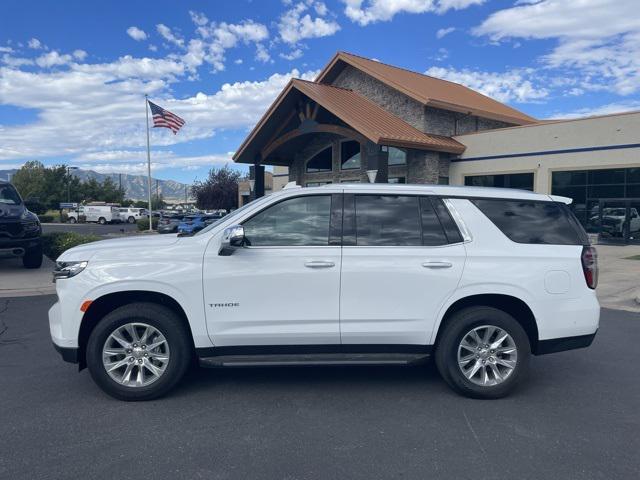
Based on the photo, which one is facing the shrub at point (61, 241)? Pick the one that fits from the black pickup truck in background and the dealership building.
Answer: the dealership building

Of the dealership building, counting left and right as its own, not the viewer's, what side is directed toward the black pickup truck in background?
front

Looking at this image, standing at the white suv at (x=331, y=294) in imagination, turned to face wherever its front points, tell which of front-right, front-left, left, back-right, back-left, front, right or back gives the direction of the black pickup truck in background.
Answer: front-right

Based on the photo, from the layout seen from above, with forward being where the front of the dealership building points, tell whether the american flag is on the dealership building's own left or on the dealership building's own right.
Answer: on the dealership building's own right

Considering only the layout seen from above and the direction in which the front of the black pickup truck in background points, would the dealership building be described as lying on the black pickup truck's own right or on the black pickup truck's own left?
on the black pickup truck's own left

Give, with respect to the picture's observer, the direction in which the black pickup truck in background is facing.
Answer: facing the viewer

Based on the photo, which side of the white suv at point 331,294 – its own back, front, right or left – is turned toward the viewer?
left

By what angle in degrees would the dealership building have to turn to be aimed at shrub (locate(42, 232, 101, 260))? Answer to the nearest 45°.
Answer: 0° — it already faces it

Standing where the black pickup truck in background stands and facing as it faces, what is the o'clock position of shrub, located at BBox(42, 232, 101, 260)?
The shrub is roughly at 7 o'clock from the black pickup truck in background.

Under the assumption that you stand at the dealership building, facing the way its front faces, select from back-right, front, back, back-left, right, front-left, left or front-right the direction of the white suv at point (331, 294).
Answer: front-left

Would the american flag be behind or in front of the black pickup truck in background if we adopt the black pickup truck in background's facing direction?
behind

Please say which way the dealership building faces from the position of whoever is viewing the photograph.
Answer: facing the viewer and to the left of the viewer

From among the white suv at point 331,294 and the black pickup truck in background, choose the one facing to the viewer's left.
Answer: the white suv

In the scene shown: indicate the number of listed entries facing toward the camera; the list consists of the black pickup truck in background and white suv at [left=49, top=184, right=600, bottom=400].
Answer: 1

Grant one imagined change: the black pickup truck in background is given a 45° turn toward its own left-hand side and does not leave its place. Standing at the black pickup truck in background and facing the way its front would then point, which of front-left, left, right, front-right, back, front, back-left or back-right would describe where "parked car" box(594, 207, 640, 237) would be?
front-left
